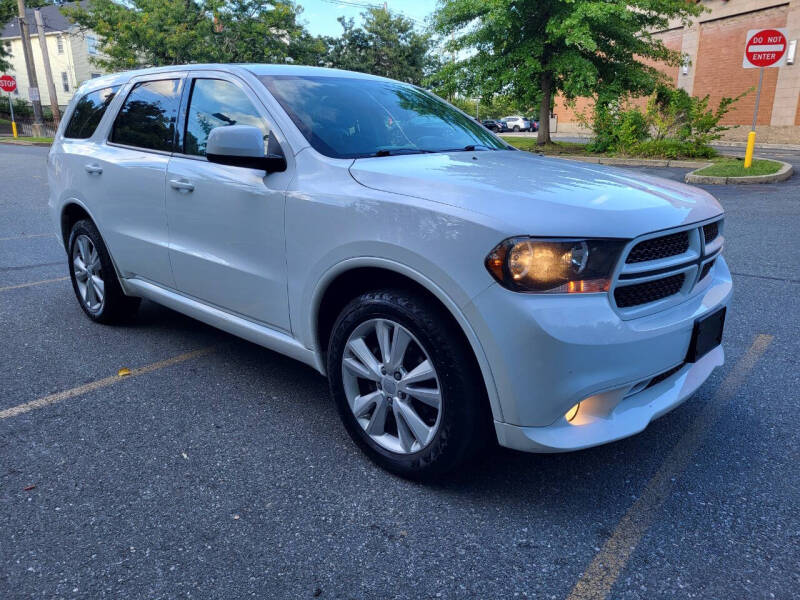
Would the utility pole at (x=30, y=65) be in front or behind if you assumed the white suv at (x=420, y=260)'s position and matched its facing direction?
behind

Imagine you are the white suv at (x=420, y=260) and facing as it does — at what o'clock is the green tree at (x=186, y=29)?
The green tree is roughly at 7 o'clock from the white suv.

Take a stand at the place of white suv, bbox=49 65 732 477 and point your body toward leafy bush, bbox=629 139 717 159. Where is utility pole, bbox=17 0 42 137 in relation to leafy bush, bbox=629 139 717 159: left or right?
left

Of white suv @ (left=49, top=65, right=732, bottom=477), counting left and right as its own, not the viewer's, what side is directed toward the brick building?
left

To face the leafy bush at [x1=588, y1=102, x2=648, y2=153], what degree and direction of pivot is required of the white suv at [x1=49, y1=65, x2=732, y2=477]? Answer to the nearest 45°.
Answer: approximately 135° to its left

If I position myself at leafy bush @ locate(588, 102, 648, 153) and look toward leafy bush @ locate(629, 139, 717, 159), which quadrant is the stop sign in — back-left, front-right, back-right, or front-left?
back-right

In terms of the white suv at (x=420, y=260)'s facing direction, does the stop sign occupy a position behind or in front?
behind

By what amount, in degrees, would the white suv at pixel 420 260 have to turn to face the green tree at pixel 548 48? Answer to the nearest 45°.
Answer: approximately 135° to its left

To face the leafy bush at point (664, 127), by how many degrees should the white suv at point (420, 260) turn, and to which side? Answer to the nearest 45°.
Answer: approximately 90° to its left

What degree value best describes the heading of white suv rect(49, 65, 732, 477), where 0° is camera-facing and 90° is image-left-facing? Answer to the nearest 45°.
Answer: approximately 315°
